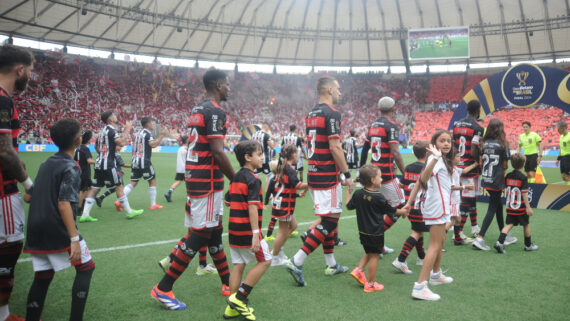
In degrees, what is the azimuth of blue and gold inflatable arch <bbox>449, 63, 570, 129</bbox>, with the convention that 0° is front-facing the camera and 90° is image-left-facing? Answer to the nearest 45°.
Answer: approximately 0°

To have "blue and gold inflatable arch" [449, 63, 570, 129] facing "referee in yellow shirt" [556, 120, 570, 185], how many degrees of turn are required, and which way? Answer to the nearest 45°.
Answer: approximately 135° to its left

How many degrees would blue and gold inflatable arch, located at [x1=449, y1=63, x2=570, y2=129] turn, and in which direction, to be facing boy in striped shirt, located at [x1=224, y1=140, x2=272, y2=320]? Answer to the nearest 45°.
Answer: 0° — it already faces them
